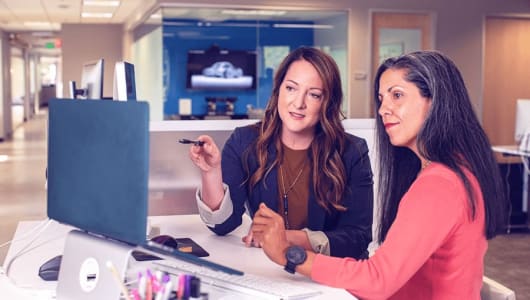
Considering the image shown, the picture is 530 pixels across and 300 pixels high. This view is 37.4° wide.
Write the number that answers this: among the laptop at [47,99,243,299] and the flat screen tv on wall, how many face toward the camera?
1

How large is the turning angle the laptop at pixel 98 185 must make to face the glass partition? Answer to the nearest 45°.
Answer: approximately 45° to its left

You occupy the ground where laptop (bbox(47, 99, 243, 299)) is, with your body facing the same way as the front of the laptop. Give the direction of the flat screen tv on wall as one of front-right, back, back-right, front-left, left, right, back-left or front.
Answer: front-left

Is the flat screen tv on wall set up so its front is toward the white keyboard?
yes

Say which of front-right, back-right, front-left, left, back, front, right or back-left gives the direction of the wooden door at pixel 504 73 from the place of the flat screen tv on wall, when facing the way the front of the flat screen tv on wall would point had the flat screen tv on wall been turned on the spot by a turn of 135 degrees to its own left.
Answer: front-right

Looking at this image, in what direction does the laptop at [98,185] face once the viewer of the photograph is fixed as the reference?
facing away from the viewer and to the right of the viewer

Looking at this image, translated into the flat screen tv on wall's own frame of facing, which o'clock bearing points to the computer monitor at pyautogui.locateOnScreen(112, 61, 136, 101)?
The computer monitor is roughly at 12 o'clock from the flat screen tv on wall.

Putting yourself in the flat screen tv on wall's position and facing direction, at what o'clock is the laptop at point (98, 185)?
The laptop is roughly at 12 o'clock from the flat screen tv on wall.

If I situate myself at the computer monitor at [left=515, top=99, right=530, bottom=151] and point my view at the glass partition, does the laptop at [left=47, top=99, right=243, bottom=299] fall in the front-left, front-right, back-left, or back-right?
back-left

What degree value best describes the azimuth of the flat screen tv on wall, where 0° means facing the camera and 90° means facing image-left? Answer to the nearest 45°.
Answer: approximately 0°
